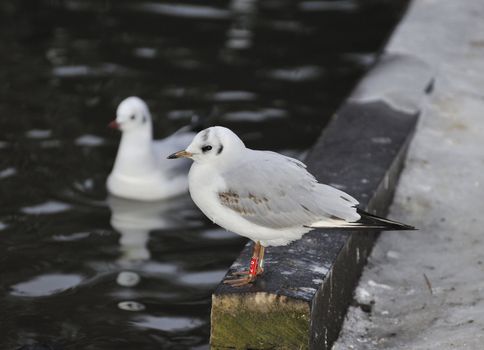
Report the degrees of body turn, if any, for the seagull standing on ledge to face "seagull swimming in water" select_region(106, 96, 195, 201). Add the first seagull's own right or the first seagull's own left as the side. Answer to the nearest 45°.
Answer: approximately 90° to the first seagull's own right

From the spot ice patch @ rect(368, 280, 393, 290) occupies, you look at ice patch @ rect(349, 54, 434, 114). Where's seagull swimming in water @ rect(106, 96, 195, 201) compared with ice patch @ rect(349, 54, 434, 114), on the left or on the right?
left

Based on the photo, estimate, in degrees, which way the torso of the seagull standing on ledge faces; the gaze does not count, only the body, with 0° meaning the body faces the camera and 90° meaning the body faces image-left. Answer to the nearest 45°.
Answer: approximately 90°

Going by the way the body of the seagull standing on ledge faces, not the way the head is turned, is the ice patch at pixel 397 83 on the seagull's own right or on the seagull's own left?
on the seagull's own right

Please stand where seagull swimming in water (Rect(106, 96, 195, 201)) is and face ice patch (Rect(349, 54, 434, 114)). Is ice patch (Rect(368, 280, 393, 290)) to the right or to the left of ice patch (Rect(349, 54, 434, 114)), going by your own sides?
right

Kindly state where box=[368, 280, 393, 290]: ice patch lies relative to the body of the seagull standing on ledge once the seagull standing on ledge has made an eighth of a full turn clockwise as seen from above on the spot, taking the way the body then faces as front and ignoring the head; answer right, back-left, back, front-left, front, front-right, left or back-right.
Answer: right
